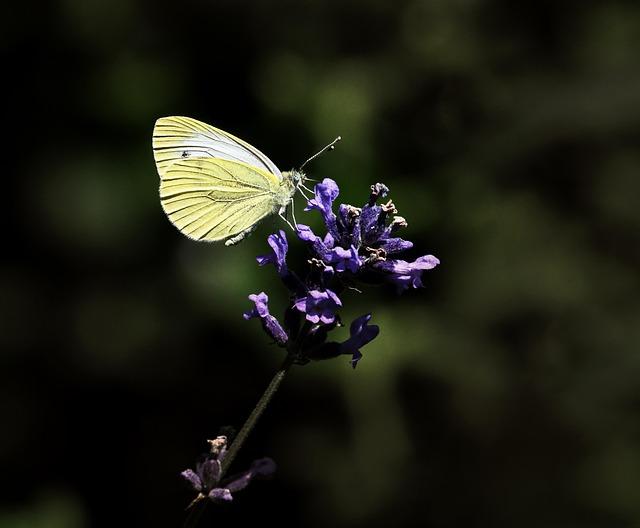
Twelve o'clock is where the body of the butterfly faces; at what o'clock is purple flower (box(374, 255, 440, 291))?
The purple flower is roughly at 12 o'clock from the butterfly.

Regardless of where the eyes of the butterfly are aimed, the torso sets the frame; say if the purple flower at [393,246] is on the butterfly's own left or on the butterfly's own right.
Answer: on the butterfly's own right

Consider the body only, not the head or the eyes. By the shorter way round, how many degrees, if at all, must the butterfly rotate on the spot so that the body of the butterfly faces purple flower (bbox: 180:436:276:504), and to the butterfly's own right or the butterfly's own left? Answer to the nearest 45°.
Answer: approximately 90° to the butterfly's own right

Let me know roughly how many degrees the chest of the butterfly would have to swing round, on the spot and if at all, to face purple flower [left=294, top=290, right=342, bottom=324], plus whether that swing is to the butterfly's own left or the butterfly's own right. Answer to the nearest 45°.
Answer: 0° — it already faces it

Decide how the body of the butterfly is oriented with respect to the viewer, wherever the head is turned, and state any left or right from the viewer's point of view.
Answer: facing to the right of the viewer

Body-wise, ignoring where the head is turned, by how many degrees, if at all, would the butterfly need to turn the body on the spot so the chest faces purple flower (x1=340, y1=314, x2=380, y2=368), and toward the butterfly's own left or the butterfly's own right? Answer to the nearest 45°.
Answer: approximately 45° to the butterfly's own right

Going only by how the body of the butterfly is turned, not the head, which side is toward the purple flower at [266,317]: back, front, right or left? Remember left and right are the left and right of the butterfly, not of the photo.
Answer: front
